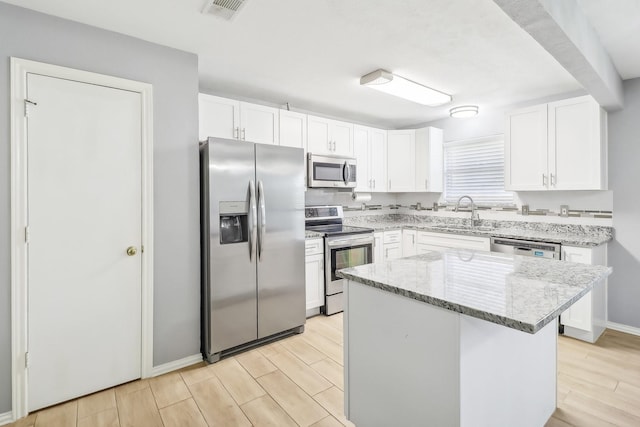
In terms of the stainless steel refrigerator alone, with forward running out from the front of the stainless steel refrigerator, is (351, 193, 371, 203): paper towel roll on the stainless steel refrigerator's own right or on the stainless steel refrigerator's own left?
on the stainless steel refrigerator's own left

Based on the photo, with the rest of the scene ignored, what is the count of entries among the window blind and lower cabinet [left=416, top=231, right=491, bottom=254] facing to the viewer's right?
0

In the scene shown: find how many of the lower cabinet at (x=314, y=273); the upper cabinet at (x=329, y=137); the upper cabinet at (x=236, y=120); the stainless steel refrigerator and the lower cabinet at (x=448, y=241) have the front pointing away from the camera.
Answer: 0

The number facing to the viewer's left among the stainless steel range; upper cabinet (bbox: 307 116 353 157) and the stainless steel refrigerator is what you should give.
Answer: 0

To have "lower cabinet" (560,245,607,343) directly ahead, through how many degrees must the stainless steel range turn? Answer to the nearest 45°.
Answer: approximately 45° to its left

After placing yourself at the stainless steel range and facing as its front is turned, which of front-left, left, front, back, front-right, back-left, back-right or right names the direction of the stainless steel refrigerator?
right

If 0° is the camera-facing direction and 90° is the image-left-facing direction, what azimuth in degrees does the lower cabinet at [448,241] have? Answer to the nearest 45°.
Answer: approximately 45°

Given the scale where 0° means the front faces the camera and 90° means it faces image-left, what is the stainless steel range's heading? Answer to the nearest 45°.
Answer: approximately 315°

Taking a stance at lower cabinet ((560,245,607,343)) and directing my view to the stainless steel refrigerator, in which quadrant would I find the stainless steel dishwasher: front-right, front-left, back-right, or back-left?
front-right

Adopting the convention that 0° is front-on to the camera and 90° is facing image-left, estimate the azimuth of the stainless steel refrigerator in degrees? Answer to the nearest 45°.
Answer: approximately 315°

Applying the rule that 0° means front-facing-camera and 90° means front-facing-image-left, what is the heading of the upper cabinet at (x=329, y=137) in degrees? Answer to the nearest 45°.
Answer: approximately 315°

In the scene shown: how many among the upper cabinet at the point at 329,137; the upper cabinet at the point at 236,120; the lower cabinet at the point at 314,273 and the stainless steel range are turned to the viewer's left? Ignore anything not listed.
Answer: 0

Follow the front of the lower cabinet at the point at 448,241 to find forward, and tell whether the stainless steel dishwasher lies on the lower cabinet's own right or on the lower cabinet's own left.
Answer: on the lower cabinet's own left

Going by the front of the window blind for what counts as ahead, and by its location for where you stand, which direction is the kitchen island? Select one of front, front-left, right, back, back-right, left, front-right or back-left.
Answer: front-left

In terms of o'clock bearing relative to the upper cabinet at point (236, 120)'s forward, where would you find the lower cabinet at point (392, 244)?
The lower cabinet is roughly at 10 o'clock from the upper cabinet.
